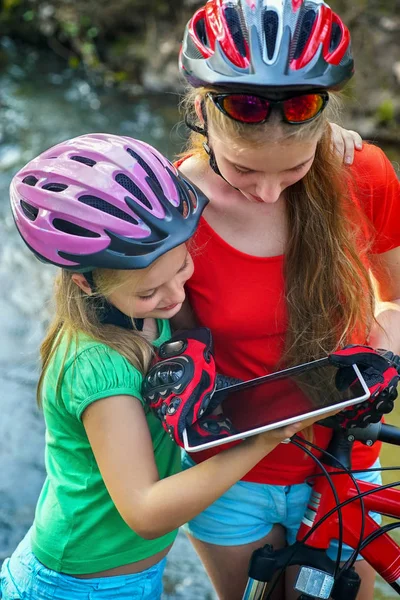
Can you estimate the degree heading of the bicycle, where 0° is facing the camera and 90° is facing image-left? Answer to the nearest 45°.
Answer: approximately 45°

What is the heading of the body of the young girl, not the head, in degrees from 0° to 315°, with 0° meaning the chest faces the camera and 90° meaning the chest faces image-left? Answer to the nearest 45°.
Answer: approximately 270°

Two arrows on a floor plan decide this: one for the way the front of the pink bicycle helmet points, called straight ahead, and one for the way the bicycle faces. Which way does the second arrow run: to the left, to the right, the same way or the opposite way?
to the right

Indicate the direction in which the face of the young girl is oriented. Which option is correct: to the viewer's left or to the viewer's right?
to the viewer's right

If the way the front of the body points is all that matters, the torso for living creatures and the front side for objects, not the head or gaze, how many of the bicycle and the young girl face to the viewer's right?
1

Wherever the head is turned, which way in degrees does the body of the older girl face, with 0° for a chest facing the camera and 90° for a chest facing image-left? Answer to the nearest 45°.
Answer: approximately 0°

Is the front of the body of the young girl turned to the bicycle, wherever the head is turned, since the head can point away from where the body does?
yes

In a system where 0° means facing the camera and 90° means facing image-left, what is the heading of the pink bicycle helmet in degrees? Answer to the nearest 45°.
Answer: approximately 315°

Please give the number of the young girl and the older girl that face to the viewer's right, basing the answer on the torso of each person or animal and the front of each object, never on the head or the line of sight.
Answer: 1
